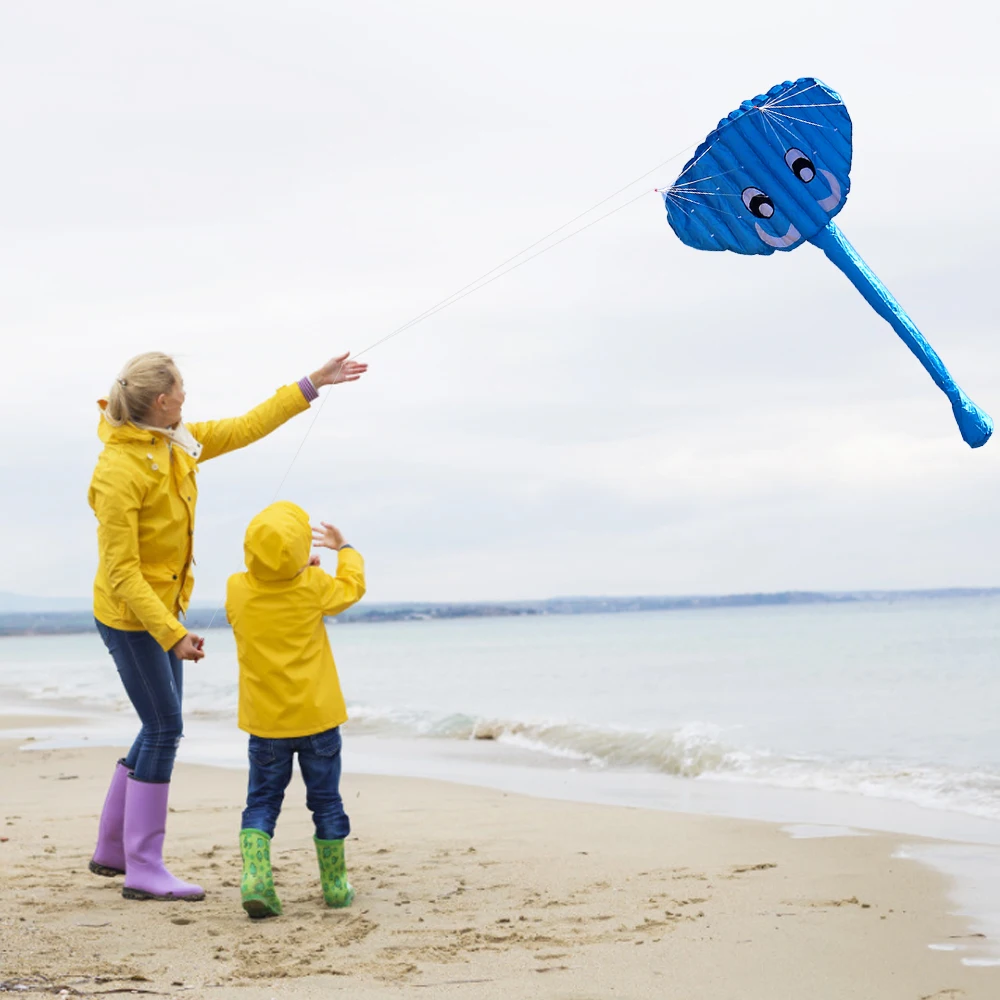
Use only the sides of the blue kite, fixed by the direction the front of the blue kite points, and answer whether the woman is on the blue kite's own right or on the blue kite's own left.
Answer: on the blue kite's own right

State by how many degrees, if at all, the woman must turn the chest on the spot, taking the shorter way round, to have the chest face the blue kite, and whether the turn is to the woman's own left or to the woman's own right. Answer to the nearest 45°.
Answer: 0° — they already face it

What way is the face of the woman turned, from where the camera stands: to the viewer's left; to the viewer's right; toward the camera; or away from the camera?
to the viewer's right

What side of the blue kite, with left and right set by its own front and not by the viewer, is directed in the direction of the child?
front

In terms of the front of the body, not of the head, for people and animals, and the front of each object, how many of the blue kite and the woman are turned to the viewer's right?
1

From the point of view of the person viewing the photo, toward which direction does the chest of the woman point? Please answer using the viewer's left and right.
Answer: facing to the right of the viewer

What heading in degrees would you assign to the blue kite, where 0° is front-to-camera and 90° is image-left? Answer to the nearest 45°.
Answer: approximately 0°
